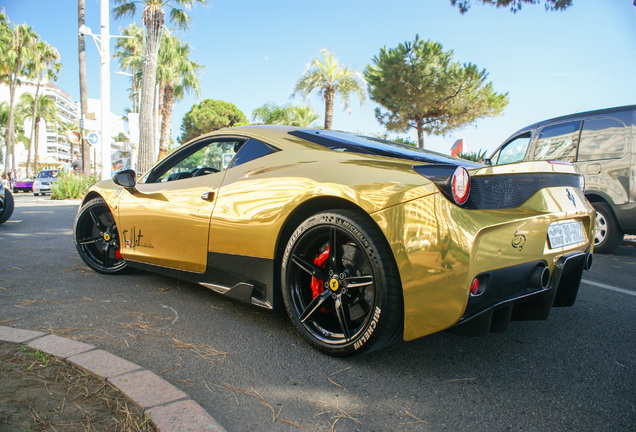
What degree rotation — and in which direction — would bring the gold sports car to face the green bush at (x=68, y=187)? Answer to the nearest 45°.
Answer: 0° — it already faces it

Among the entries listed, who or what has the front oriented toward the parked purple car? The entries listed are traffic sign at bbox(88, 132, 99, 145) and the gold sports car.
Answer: the gold sports car

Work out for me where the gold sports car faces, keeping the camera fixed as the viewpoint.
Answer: facing away from the viewer and to the left of the viewer

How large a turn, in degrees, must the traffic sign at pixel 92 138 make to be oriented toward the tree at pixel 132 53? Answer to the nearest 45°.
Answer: approximately 180°

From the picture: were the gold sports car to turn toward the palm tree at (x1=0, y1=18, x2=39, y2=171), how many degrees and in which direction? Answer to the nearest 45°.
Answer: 0° — it already faces it

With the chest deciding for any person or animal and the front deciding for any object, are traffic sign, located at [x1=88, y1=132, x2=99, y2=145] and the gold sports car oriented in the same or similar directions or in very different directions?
very different directions

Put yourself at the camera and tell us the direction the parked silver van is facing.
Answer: facing away from the viewer and to the left of the viewer

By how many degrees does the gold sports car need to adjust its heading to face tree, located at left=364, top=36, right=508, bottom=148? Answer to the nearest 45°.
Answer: approximately 45° to its right

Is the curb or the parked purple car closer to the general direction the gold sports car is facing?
the parked purple car

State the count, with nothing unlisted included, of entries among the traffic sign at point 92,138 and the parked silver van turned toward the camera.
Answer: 1
